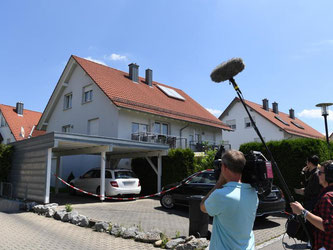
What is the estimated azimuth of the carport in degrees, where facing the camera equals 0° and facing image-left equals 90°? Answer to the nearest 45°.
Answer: approximately 315°

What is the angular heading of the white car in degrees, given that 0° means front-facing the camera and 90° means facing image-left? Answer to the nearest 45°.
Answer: approximately 135°

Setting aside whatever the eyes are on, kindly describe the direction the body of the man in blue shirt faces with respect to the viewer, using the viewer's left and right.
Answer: facing away from the viewer and to the left of the viewer

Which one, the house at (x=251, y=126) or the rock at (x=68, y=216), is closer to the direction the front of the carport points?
the rock
